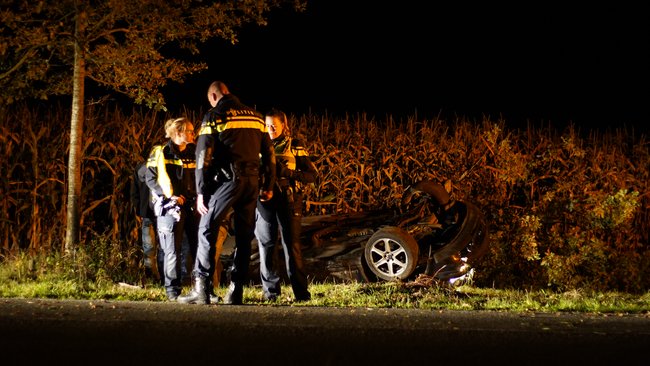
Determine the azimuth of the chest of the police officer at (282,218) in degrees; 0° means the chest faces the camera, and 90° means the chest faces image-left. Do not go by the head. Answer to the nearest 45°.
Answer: approximately 45°

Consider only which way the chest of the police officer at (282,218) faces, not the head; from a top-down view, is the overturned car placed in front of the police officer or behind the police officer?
behind

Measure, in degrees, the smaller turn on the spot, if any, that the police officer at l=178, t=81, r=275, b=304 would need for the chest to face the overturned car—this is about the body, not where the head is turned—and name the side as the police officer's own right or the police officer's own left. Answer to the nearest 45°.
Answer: approximately 90° to the police officer's own right

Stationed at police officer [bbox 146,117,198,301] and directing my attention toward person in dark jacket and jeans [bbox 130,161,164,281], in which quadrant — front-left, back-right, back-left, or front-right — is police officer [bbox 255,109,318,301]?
back-right

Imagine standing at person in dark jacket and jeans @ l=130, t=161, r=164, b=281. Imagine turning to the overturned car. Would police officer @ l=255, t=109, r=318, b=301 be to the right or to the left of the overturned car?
right

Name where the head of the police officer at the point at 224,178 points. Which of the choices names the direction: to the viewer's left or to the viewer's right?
to the viewer's left

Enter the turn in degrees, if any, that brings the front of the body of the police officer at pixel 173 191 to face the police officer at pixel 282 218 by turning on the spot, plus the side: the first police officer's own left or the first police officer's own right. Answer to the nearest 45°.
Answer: approximately 45° to the first police officer's own left

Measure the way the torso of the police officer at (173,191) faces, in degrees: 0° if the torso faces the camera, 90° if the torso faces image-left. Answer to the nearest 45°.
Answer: approximately 315°

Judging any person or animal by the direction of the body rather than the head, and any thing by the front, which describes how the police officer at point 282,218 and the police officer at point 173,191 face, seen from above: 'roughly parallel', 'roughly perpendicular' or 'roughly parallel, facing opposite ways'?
roughly perpendicular

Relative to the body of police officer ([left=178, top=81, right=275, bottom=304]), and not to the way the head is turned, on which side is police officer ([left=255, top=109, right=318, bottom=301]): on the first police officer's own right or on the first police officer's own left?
on the first police officer's own right

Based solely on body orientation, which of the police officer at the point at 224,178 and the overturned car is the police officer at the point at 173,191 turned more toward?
the police officer
